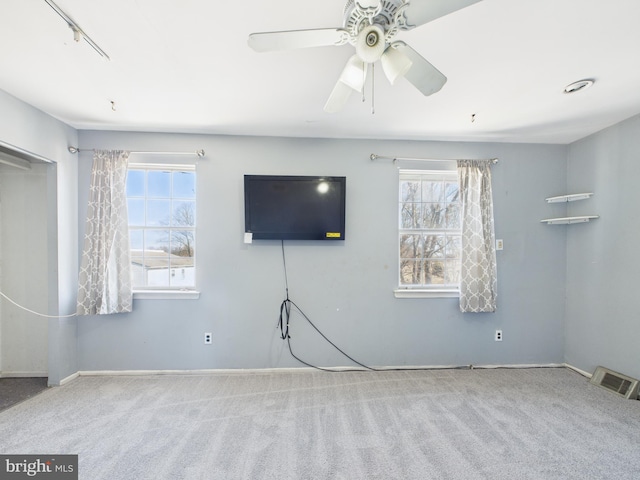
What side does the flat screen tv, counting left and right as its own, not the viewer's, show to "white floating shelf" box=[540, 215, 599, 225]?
left

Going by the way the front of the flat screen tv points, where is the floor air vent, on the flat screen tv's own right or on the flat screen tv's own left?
on the flat screen tv's own left

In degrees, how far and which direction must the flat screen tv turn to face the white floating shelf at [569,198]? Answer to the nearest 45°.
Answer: approximately 90° to its left

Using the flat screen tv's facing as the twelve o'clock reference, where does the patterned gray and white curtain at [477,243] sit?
The patterned gray and white curtain is roughly at 9 o'clock from the flat screen tv.

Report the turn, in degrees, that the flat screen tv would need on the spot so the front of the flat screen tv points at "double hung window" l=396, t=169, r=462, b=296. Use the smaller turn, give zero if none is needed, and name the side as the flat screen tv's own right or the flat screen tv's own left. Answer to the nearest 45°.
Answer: approximately 90° to the flat screen tv's own left

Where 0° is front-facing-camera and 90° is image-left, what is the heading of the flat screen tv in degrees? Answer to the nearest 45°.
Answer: approximately 0°

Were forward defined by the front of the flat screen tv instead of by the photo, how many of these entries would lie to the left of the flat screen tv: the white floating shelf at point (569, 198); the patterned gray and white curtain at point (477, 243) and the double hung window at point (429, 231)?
3

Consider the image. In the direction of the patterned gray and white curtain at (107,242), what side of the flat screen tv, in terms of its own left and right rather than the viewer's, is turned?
right

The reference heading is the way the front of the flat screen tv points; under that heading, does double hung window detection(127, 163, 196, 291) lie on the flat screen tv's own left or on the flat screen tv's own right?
on the flat screen tv's own right
